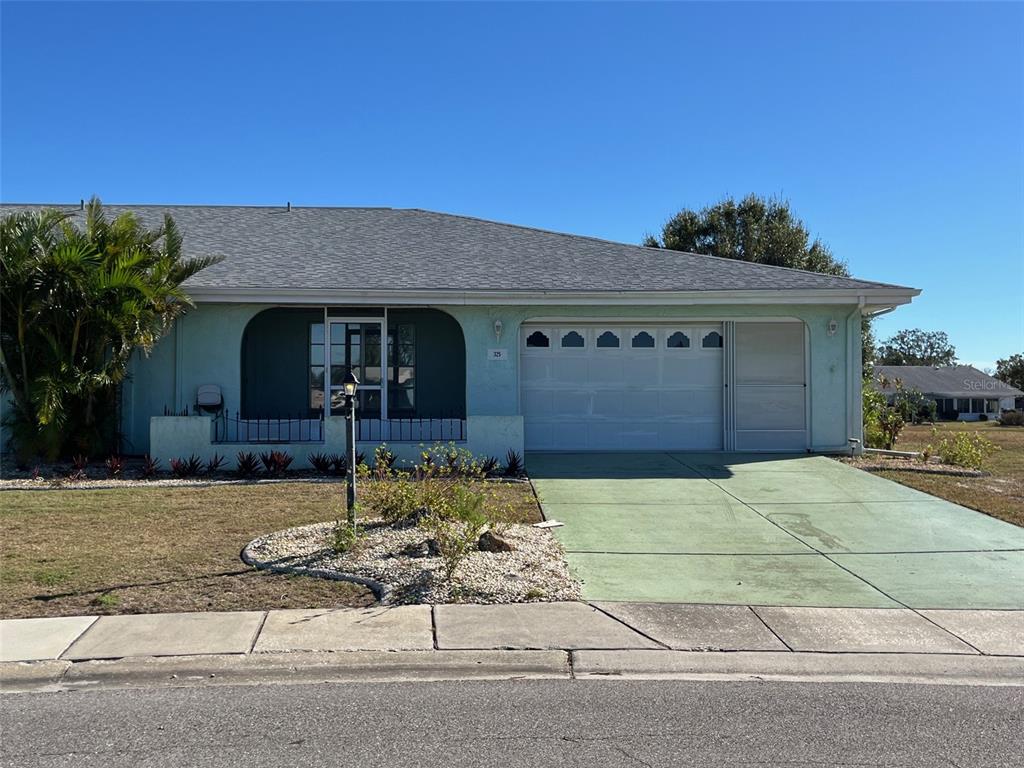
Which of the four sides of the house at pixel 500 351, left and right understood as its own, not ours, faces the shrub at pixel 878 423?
left

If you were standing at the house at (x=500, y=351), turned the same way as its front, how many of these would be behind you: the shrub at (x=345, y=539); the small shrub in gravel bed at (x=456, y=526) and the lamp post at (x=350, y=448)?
0

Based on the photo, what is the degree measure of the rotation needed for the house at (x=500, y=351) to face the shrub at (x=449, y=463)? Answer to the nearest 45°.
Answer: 0° — it already faces it

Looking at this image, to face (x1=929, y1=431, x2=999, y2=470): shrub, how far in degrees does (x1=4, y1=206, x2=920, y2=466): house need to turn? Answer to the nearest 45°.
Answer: approximately 90° to its left

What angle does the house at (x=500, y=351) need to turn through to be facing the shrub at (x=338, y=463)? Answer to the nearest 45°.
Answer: approximately 45° to its right

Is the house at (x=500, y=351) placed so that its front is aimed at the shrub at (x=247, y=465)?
no

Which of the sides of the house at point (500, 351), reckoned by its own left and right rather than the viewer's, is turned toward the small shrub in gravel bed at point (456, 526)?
front

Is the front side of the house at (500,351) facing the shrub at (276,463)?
no

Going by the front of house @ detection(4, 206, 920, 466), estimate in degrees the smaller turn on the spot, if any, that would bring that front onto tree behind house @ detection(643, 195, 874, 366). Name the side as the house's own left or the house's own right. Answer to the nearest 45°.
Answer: approximately 135° to the house's own left

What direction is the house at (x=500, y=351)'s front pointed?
toward the camera

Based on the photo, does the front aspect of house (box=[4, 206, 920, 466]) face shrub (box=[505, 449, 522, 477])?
yes

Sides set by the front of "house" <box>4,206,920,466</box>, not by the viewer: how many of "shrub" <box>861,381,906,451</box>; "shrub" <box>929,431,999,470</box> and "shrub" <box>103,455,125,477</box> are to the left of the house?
2

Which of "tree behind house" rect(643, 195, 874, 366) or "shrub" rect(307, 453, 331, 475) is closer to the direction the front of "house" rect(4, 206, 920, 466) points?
the shrub

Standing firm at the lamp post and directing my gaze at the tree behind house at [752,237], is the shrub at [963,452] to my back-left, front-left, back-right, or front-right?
front-right

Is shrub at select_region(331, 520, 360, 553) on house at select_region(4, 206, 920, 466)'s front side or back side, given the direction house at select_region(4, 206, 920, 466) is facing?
on the front side

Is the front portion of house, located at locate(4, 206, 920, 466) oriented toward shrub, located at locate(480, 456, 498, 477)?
yes

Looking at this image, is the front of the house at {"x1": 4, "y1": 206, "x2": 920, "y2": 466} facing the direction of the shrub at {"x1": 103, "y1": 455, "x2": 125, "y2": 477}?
no
